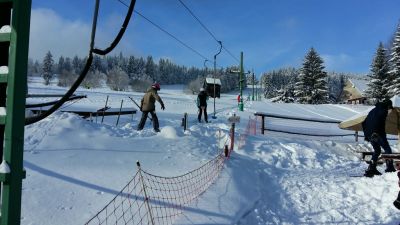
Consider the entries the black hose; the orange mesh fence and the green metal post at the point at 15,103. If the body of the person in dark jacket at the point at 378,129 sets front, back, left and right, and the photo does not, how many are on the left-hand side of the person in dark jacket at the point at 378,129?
0
